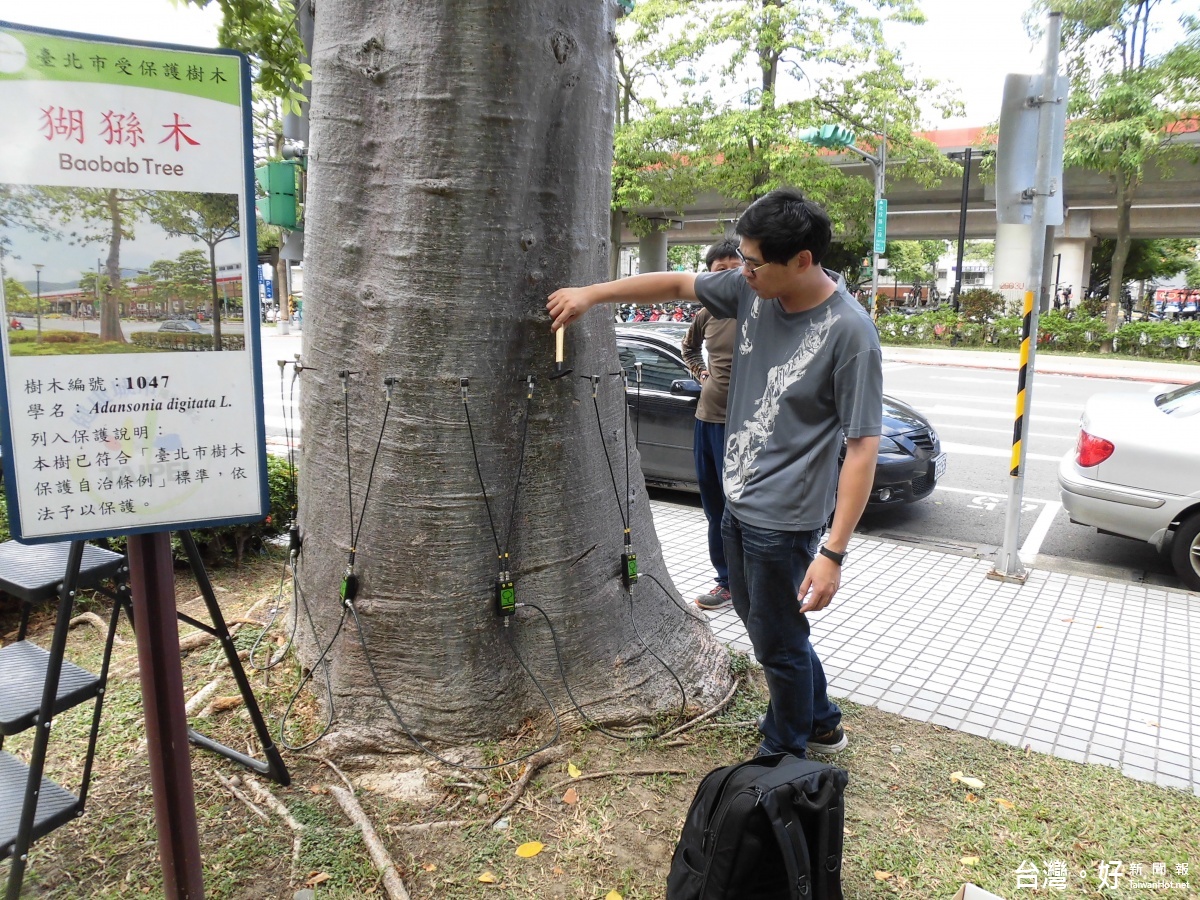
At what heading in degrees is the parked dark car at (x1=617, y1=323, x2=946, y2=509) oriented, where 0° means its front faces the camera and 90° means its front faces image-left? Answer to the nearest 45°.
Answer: approximately 315°

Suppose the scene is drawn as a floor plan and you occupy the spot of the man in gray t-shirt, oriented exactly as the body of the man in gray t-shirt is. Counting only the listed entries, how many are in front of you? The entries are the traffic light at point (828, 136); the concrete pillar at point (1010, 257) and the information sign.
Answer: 1

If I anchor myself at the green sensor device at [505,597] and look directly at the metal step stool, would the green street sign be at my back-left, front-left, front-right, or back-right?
back-right

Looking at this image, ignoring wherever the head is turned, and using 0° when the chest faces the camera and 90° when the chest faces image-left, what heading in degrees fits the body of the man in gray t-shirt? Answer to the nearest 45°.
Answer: approximately 45°

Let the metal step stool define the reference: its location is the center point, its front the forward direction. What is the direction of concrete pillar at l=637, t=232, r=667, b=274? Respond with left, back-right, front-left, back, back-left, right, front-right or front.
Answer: back

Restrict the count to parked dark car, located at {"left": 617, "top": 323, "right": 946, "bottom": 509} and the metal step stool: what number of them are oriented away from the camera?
0

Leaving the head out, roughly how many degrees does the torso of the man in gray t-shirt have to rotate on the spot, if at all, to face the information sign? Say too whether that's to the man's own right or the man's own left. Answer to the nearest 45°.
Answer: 0° — they already face it

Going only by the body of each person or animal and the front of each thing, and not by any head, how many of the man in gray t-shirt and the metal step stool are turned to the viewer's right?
0

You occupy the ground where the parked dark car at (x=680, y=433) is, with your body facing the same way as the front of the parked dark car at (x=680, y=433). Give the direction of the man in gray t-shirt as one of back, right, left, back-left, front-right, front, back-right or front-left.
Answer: front-right
